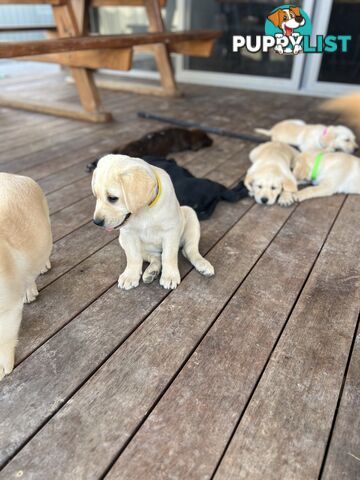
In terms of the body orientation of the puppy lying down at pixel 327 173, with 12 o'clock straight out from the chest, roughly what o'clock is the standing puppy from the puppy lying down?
The standing puppy is roughly at 10 o'clock from the puppy lying down.

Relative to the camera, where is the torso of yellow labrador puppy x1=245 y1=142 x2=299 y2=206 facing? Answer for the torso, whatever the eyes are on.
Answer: toward the camera

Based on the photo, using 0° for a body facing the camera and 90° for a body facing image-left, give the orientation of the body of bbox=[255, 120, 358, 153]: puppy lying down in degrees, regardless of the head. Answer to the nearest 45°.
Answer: approximately 270°

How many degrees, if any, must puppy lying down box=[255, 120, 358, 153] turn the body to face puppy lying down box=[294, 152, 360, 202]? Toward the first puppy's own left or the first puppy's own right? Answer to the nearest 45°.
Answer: approximately 90° to the first puppy's own right

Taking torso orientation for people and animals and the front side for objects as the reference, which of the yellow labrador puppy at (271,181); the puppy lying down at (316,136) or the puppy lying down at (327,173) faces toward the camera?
the yellow labrador puppy

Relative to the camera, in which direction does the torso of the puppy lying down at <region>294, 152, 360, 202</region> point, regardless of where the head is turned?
to the viewer's left

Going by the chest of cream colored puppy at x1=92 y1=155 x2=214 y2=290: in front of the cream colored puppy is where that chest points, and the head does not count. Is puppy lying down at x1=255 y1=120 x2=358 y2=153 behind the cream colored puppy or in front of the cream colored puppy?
behind

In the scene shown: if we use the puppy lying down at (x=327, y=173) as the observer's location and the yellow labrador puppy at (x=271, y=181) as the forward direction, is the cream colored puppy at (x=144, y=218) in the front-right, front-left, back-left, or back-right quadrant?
front-left

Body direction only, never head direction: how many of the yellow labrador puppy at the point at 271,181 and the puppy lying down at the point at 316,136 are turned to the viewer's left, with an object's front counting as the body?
0

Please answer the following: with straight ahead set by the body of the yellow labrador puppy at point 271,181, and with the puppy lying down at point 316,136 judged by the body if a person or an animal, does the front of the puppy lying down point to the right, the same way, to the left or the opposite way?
to the left

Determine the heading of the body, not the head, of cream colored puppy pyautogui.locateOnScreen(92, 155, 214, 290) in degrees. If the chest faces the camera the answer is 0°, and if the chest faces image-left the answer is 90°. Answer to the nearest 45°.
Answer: approximately 45°

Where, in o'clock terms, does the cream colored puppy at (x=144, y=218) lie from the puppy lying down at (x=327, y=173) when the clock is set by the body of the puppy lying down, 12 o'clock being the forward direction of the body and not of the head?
The cream colored puppy is roughly at 10 o'clock from the puppy lying down.
